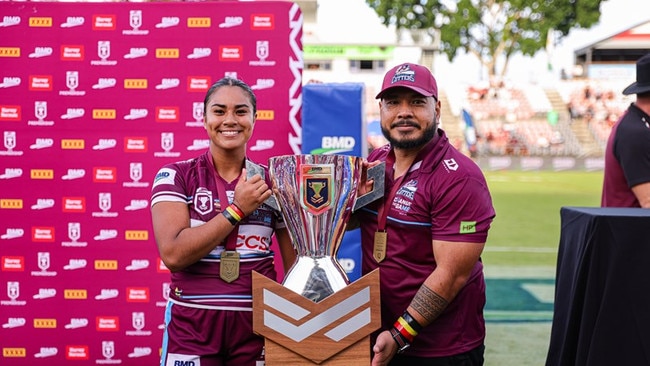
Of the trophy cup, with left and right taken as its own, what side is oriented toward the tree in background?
back

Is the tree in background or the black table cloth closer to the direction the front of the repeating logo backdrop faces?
the black table cloth

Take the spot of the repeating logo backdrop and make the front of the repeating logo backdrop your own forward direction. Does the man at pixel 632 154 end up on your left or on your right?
on your left

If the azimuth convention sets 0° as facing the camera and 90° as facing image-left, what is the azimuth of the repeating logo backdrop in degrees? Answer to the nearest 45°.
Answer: approximately 0°

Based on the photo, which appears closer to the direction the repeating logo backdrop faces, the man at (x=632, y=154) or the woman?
the woman

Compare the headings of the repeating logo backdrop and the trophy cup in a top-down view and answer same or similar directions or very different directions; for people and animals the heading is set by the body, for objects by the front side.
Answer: same or similar directions

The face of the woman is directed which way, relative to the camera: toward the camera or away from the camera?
toward the camera

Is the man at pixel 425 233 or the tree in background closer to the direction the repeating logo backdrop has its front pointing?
the man

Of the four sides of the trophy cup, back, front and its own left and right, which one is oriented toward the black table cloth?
left

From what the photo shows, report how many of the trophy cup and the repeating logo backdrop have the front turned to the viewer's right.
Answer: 0

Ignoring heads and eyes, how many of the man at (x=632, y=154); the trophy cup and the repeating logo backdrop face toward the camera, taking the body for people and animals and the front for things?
2

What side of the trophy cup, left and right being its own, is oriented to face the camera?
front
